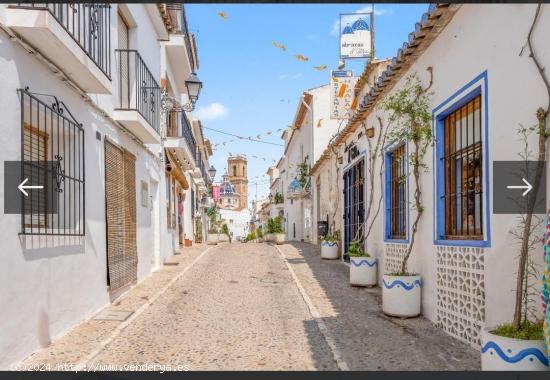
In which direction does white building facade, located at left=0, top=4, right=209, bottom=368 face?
to the viewer's right

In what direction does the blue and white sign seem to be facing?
toward the camera

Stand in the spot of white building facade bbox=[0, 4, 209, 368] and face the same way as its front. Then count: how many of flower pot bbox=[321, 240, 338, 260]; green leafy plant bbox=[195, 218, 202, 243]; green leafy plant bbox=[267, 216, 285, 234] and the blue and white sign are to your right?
0

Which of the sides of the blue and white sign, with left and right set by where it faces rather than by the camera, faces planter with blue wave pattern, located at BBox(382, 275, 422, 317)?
front

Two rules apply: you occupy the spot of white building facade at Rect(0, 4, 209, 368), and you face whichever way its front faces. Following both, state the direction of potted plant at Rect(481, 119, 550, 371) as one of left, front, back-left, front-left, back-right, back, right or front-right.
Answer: front-right

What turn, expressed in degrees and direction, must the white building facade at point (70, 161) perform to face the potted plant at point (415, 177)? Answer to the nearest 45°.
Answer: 0° — it already faces it

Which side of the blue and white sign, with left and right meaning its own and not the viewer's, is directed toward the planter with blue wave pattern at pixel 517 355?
front

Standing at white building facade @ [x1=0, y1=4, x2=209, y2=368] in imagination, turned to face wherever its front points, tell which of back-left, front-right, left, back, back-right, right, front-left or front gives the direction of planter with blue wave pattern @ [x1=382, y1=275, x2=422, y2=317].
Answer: front

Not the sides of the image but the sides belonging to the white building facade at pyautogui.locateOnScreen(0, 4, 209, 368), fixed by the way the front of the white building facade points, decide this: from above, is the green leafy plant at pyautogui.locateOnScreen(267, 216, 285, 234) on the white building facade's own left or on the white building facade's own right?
on the white building facade's own left

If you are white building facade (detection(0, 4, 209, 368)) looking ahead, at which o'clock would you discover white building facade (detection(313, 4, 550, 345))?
white building facade (detection(313, 4, 550, 345)) is roughly at 1 o'clock from white building facade (detection(0, 4, 209, 368)).

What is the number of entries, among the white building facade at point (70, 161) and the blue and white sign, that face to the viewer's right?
1
